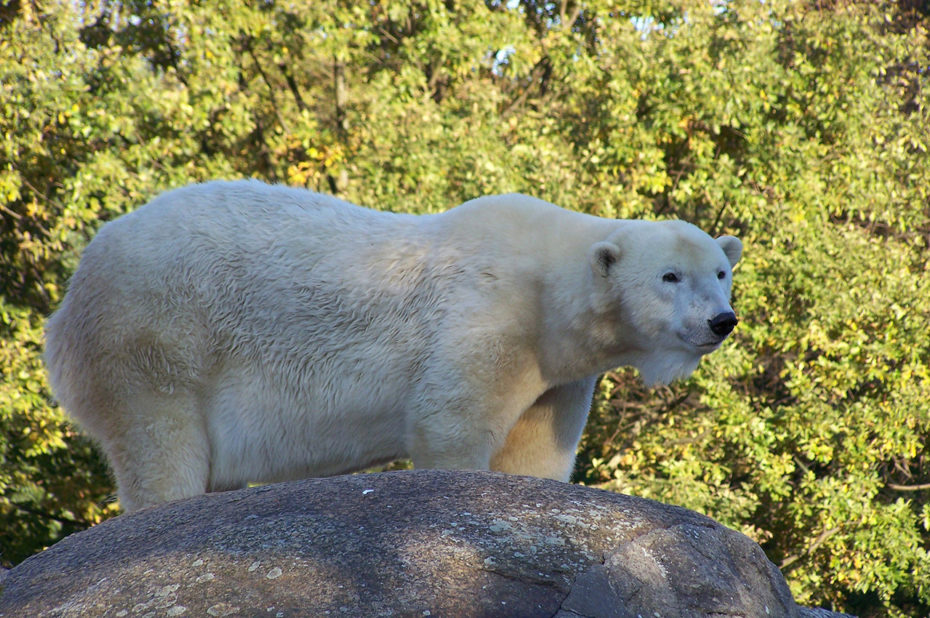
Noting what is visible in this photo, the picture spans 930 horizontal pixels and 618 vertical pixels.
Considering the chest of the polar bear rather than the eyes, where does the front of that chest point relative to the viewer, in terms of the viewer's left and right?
facing to the right of the viewer
